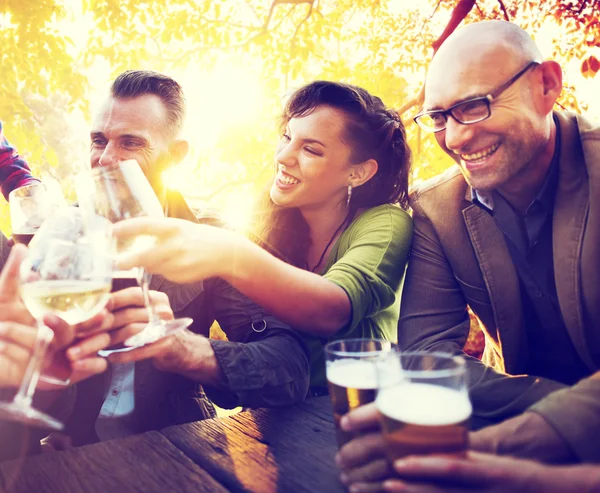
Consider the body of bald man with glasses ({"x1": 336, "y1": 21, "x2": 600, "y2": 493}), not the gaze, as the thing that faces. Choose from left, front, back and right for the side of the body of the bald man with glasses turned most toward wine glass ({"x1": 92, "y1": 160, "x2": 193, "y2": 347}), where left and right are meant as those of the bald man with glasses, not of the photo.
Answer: front

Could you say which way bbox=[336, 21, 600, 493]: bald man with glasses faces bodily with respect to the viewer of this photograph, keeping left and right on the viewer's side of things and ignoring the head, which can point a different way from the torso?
facing the viewer and to the left of the viewer

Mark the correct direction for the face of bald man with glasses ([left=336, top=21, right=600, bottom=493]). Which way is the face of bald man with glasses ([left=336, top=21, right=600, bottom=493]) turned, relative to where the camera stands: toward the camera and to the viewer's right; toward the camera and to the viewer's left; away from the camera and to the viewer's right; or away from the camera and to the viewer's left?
toward the camera and to the viewer's left

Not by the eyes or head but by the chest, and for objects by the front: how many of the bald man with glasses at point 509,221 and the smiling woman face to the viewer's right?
0

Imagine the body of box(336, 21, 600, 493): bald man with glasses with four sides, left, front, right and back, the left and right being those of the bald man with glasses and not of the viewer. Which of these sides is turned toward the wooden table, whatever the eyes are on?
front

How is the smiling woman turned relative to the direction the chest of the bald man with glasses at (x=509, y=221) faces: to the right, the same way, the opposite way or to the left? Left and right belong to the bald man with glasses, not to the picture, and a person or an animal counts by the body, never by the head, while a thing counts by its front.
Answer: the same way

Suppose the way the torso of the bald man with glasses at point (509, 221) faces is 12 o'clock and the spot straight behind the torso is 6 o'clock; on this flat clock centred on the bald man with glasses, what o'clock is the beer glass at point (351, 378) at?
The beer glass is roughly at 11 o'clock from the bald man with glasses.

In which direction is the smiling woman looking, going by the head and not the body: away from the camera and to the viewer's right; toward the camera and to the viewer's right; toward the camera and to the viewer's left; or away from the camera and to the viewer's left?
toward the camera and to the viewer's left

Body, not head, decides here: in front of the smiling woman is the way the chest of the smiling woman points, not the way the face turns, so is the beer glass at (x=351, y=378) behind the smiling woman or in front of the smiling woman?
in front

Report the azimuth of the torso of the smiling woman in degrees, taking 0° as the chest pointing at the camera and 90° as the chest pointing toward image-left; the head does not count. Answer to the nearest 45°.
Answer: approximately 45°

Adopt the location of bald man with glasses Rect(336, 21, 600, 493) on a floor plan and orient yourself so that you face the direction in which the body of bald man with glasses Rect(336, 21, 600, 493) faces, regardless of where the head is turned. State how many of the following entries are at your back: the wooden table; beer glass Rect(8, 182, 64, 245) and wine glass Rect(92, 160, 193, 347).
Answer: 0

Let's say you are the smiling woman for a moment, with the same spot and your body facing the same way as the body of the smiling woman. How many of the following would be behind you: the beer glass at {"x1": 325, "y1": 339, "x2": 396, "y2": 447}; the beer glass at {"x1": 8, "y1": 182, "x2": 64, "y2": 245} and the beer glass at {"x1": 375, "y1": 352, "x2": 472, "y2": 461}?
0

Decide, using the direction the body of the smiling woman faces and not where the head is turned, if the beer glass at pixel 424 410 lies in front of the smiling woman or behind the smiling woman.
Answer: in front
